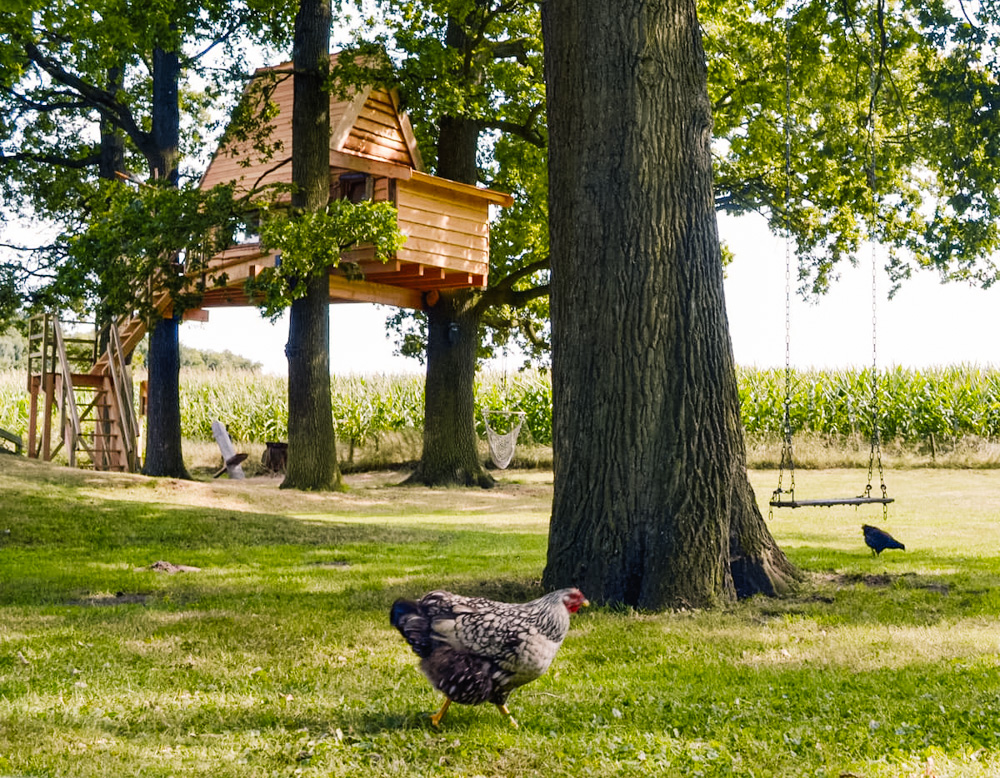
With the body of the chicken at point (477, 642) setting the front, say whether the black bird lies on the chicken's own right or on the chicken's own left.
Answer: on the chicken's own left

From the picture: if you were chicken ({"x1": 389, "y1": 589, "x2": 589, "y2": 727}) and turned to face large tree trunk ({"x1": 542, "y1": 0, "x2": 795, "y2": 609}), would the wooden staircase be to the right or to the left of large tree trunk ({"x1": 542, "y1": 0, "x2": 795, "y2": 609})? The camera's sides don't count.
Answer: left

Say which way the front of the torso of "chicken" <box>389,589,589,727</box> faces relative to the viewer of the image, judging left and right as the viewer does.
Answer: facing to the right of the viewer
